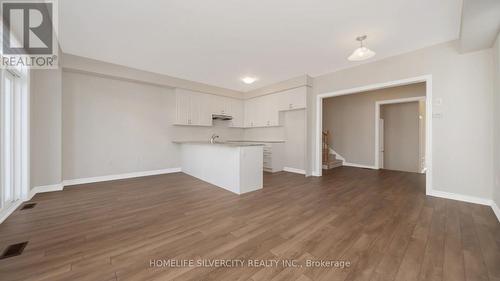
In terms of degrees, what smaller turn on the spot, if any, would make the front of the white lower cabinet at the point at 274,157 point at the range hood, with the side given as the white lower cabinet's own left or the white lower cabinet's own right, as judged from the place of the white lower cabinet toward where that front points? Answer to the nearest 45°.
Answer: approximately 45° to the white lower cabinet's own right

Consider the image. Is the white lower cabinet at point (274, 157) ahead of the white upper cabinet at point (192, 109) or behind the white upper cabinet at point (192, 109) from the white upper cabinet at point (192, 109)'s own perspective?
ahead

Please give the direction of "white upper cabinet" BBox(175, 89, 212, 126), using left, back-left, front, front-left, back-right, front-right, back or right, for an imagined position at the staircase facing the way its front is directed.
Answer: right

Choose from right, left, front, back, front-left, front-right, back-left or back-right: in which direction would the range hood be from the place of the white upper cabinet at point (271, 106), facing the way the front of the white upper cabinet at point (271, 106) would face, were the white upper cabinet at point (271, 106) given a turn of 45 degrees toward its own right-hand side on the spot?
front

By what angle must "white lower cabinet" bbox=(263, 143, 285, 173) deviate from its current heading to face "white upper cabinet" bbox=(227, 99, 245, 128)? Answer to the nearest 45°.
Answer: approximately 90° to its right

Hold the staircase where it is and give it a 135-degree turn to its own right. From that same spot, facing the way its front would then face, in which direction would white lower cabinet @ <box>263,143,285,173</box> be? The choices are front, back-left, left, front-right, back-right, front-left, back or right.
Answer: front-left

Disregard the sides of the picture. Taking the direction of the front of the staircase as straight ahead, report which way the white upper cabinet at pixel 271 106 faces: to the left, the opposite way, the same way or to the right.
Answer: to the right

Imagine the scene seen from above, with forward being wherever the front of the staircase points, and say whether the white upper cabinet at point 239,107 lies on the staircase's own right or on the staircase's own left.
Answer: on the staircase's own right

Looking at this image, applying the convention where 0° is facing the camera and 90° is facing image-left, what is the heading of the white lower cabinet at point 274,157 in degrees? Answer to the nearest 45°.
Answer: approximately 45°

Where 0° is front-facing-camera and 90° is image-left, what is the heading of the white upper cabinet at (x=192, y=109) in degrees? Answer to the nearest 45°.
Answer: approximately 315°

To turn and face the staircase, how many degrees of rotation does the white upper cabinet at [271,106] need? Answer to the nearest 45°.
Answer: approximately 135° to its left

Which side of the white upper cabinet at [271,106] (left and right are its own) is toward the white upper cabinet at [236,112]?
right

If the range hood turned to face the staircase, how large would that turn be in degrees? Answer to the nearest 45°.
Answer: approximately 45° to its left

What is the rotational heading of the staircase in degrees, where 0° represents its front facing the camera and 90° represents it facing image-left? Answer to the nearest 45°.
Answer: approximately 315°

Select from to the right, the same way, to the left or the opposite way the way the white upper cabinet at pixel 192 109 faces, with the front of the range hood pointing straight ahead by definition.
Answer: the same way
